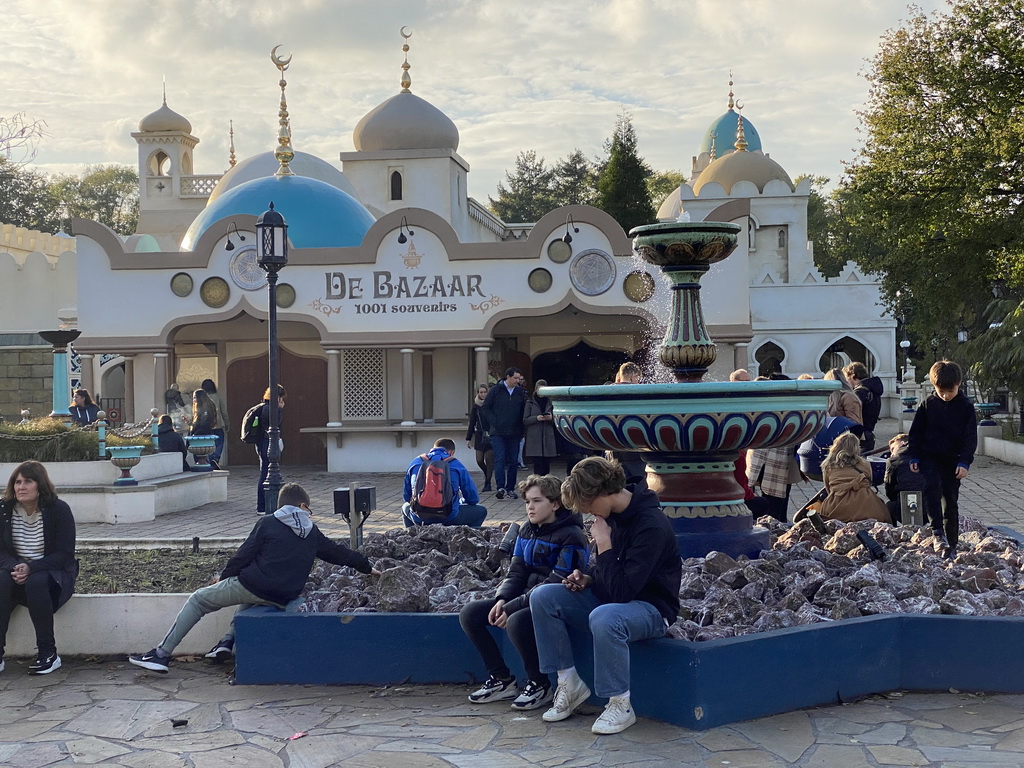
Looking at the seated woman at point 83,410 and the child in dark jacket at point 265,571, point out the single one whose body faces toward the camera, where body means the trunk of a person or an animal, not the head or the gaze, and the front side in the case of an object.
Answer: the seated woman

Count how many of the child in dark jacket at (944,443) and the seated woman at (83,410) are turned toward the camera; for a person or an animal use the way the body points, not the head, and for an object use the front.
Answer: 2

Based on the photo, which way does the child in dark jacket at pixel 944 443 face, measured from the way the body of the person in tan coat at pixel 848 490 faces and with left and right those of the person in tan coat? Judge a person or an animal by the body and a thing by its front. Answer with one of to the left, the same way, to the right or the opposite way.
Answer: the opposite way

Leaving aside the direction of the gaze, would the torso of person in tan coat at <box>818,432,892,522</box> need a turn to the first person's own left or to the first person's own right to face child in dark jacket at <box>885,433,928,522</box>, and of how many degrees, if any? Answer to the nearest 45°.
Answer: approximately 45° to the first person's own right

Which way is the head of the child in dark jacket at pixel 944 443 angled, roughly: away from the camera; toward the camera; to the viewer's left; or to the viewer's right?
toward the camera

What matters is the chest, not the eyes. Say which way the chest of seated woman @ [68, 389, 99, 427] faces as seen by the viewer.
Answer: toward the camera

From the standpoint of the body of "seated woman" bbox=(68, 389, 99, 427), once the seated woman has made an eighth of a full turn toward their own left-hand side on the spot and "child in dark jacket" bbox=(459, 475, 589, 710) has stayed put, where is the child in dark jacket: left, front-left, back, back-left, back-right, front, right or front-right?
front-right

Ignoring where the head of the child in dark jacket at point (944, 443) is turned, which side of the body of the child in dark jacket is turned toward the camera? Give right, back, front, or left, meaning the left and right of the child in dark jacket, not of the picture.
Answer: front

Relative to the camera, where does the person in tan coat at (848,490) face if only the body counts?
away from the camera

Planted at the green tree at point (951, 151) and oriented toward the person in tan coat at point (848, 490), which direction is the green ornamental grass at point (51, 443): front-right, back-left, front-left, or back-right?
front-right

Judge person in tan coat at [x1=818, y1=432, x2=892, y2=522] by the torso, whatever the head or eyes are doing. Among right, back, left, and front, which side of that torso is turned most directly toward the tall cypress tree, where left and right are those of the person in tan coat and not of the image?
front

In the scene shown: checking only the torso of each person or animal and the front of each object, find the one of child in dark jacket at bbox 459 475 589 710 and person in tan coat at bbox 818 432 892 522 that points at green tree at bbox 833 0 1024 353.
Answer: the person in tan coat

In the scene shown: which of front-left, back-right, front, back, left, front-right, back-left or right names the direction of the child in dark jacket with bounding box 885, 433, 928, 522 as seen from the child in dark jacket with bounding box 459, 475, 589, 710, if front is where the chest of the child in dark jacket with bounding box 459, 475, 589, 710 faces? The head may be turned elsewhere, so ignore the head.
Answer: back

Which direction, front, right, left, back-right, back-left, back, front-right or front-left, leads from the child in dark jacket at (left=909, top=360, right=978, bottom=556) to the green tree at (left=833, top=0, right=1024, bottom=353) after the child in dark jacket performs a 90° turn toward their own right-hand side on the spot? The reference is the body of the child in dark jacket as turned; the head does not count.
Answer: right

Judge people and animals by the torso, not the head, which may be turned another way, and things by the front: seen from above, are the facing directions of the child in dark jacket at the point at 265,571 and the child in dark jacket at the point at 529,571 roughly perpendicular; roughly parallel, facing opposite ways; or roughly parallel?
roughly perpendicular

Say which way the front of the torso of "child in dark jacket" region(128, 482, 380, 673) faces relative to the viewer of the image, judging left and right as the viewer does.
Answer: facing away from the viewer and to the left of the viewer

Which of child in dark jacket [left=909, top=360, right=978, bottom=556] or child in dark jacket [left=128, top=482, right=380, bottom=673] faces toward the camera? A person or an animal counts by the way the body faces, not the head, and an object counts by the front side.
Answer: child in dark jacket [left=909, top=360, right=978, bottom=556]
